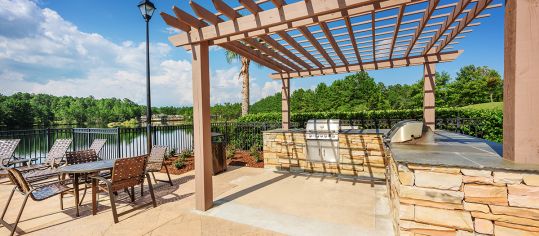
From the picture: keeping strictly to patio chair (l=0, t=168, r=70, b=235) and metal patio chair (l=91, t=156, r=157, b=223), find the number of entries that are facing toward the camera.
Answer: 0

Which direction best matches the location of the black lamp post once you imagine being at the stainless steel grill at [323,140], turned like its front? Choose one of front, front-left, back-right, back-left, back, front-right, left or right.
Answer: right

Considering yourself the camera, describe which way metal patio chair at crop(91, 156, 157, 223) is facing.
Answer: facing away from the viewer and to the left of the viewer

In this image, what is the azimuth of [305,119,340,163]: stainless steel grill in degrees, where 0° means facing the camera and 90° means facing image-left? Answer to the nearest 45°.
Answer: approximately 0°

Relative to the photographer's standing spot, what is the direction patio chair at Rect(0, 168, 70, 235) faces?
facing away from the viewer and to the right of the viewer

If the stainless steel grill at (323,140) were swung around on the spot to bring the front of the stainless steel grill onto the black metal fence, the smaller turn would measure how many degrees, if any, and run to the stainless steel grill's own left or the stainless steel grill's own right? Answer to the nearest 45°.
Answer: approximately 90° to the stainless steel grill's own right
